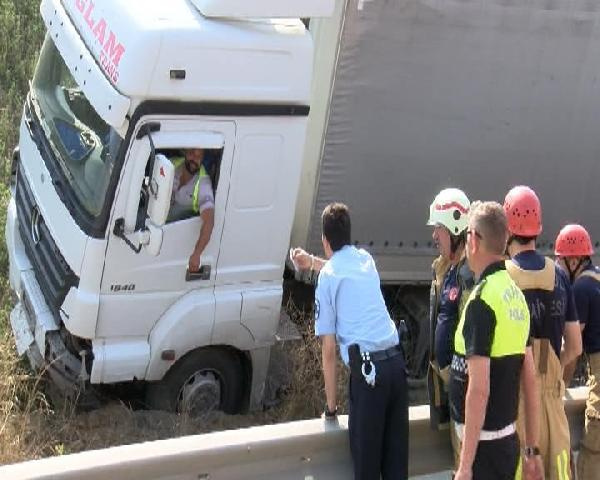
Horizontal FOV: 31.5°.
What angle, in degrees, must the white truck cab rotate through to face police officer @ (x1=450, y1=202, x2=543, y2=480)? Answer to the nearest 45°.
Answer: approximately 90° to its left

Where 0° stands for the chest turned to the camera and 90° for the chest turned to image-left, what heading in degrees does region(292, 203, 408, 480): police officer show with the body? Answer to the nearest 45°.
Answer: approximately 135°

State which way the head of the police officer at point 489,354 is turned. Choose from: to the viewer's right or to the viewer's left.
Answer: to the viewer's left

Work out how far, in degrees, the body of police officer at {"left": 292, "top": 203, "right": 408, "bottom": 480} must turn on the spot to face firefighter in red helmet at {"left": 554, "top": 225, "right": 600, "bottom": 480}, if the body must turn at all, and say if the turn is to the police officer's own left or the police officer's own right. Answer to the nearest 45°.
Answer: approximately 90° to the police officer's own right

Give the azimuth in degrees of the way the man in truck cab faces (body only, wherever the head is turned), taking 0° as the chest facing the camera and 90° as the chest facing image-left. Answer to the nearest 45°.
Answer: approximately 45°

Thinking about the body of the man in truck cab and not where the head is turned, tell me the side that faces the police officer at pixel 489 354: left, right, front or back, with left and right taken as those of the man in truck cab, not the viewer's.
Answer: left

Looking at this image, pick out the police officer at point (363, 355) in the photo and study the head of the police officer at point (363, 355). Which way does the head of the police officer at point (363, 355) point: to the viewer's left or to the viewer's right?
to the viewer's left

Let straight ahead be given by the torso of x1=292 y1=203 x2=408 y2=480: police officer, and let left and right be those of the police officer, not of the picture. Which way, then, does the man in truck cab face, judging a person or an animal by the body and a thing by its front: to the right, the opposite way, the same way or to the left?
to the left
